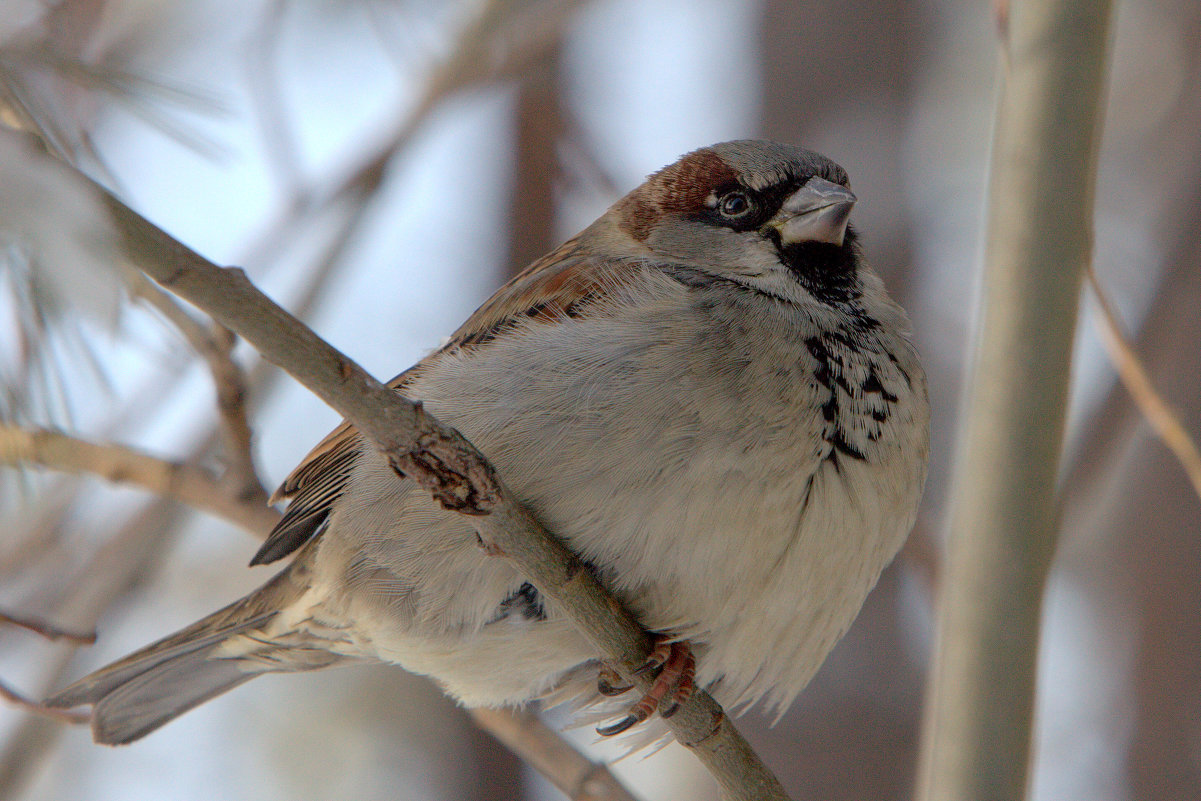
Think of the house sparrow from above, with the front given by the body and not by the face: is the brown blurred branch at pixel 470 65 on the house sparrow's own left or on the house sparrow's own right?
on the house sparrow's own left

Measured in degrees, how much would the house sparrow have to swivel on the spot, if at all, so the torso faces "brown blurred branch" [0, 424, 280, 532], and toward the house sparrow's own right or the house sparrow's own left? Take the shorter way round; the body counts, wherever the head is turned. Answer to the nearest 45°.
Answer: approximately 180°

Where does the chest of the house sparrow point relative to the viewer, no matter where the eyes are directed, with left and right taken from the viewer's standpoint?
facing the viewer and to the right of the viewer

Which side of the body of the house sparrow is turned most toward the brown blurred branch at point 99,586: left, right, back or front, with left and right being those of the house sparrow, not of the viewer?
back

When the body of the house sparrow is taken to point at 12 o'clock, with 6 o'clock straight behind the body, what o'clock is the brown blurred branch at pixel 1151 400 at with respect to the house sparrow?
The brown blurred branch is roughly at 11 o'clock from the house sparrow.

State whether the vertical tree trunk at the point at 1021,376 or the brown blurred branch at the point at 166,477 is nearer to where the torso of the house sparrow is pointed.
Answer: the vertical tree trunk

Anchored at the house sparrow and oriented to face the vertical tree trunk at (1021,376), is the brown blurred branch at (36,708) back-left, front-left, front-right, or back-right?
back-left
